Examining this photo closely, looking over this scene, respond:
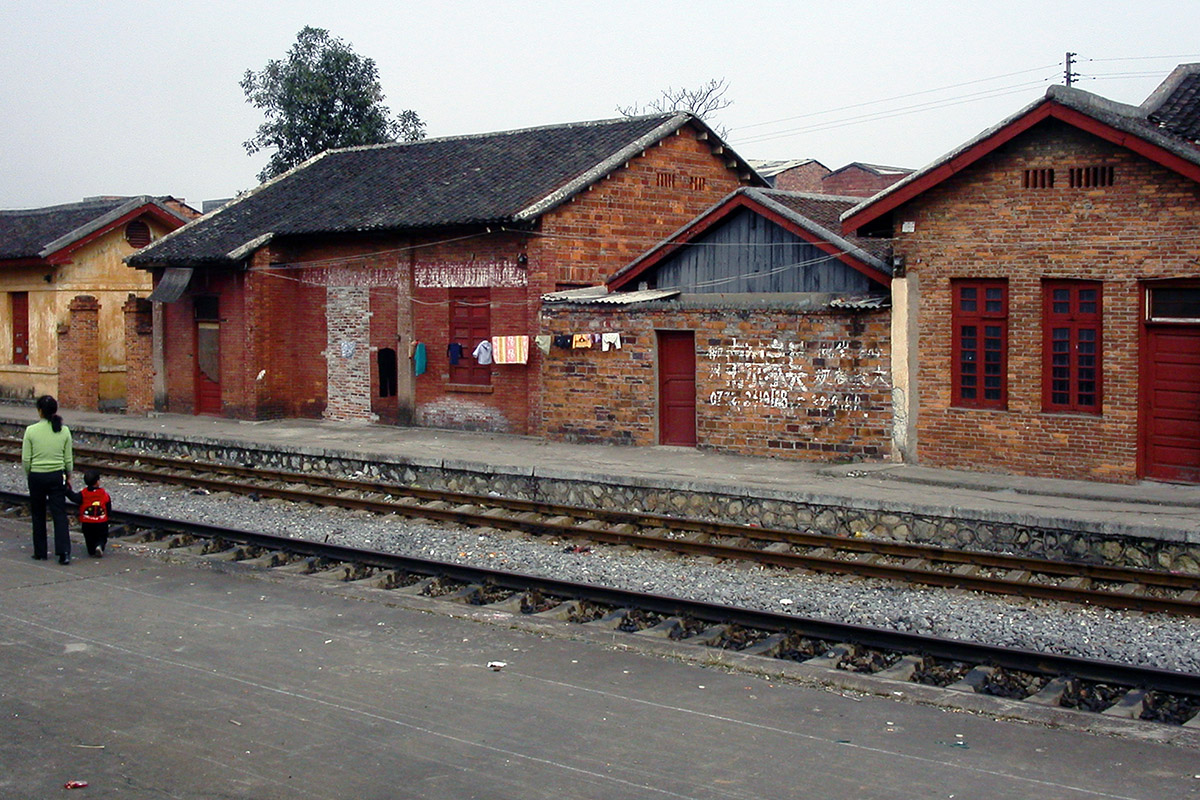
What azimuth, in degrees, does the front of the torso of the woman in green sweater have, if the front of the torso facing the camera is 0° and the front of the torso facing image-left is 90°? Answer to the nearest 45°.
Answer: approximately 180°

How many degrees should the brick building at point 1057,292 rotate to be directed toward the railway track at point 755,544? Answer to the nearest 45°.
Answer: approximately 45° to its right

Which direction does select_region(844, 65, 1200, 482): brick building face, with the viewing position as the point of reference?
facing the viewer

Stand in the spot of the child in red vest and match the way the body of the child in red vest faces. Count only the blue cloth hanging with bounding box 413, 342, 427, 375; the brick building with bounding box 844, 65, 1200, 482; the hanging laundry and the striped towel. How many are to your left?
0

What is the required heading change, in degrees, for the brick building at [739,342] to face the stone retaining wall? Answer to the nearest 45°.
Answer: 0° — it already faces it

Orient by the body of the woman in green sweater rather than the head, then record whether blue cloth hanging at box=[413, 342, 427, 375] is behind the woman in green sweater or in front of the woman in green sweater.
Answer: in front

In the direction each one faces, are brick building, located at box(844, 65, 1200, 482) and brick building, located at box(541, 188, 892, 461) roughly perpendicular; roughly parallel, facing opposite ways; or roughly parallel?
roughly parallel

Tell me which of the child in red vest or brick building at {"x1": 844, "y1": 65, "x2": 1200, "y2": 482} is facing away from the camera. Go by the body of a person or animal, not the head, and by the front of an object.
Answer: the child in red vest

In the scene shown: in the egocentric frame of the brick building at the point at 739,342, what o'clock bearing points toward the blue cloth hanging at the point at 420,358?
The blue cloth hanging is roughly at 4 o'clock from the brick building.

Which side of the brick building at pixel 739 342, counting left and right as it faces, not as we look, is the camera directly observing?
front

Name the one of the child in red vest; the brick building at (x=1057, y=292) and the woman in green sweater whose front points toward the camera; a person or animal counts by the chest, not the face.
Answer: the brick building

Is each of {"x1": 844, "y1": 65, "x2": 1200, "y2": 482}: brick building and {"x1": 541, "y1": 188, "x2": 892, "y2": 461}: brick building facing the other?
no

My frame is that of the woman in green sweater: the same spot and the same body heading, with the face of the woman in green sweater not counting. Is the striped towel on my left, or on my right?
on my right

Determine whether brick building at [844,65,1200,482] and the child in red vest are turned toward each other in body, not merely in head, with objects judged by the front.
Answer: no

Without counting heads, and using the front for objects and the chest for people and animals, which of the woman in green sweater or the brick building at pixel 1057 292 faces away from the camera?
the woman in green sweater

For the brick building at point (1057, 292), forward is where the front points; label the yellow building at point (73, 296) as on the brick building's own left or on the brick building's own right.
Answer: on the brick building's own right

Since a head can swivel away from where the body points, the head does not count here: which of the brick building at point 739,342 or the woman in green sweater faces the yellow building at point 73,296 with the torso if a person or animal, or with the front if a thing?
the woman in green sweater

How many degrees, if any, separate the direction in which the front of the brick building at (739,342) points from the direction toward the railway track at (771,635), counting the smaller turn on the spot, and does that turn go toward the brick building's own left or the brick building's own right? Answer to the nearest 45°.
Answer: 0° — it already faces it

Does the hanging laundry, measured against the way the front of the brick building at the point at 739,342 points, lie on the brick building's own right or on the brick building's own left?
on the brick building's own right

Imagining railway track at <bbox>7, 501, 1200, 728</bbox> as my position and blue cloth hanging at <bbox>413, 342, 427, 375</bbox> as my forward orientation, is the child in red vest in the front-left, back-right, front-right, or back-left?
front-left

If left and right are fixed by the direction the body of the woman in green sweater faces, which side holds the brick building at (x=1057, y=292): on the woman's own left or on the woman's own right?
on the woman's own right

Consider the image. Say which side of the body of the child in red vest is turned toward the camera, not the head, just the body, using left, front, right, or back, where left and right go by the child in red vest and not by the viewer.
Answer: back

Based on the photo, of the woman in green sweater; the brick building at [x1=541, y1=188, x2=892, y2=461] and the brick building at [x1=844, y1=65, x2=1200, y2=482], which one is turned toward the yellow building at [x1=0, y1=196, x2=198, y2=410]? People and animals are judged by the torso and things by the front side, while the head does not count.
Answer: the woman in green sweater
